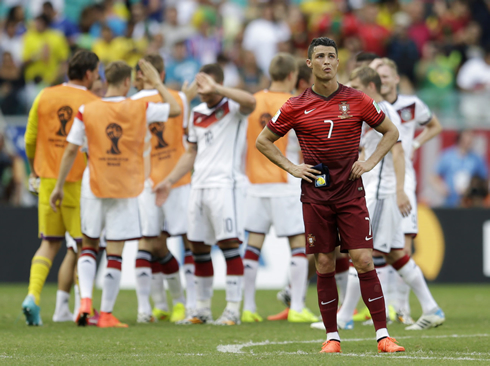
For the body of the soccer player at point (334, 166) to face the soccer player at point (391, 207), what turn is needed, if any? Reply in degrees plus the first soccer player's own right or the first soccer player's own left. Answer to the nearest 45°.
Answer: approximately 180°

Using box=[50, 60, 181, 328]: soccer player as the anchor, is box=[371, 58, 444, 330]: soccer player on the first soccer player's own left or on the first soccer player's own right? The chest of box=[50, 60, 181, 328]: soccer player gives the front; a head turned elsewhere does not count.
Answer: on the first soccer player's own right

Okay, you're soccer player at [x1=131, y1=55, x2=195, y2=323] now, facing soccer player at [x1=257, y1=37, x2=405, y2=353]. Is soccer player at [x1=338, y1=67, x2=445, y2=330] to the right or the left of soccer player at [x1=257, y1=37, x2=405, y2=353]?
left

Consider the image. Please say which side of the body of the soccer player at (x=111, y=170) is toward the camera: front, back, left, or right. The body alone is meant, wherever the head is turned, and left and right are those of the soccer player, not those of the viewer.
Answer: back

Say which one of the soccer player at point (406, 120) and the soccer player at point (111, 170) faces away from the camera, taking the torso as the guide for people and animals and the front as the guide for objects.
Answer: the soccer player at point (111, 170)
